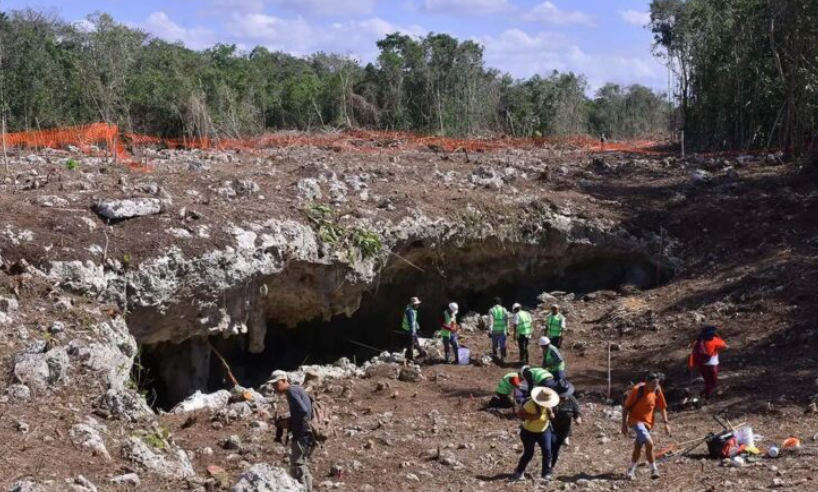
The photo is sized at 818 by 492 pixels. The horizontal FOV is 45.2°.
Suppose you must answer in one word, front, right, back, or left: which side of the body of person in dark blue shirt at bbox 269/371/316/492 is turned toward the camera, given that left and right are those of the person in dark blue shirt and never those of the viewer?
left

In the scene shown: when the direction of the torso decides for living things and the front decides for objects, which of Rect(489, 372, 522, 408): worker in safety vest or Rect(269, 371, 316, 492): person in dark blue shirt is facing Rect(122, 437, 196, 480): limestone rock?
the person in dark blue shirt

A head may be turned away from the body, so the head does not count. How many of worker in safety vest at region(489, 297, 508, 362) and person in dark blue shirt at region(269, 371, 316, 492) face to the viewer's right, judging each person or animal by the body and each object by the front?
0
